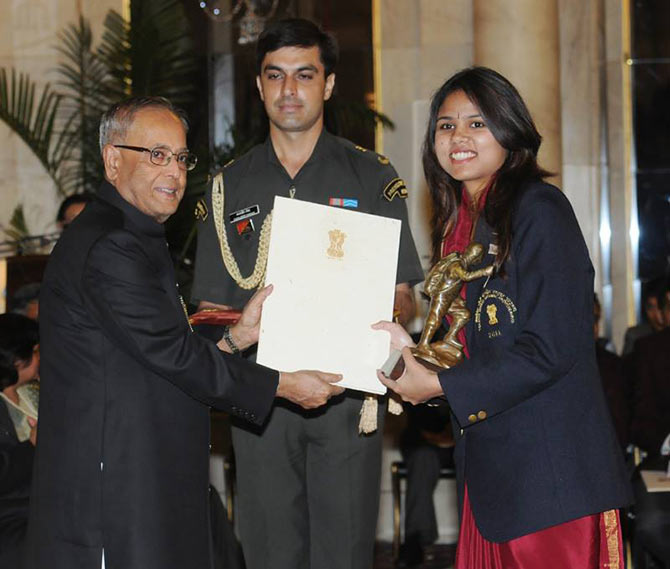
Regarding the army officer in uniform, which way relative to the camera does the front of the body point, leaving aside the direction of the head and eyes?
toward the camera

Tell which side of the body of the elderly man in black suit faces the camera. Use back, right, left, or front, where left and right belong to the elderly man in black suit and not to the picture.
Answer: right

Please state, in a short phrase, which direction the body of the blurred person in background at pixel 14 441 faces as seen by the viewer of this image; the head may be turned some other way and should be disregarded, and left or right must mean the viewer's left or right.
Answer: facing to the right of the viewer

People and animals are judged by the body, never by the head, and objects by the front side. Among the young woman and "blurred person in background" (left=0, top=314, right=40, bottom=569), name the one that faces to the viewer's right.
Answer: the blurred person in background

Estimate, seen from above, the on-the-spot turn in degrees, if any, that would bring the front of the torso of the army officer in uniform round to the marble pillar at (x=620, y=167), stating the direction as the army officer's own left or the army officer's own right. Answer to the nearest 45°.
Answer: approximately 135° to the army officer's own left

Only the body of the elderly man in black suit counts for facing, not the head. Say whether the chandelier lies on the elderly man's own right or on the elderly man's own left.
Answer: on the elderly man's own left

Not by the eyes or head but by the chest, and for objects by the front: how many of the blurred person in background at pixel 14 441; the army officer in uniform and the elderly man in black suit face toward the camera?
1

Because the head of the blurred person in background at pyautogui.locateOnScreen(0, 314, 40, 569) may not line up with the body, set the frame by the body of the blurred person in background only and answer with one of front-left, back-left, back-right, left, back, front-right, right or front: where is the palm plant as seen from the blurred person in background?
left
